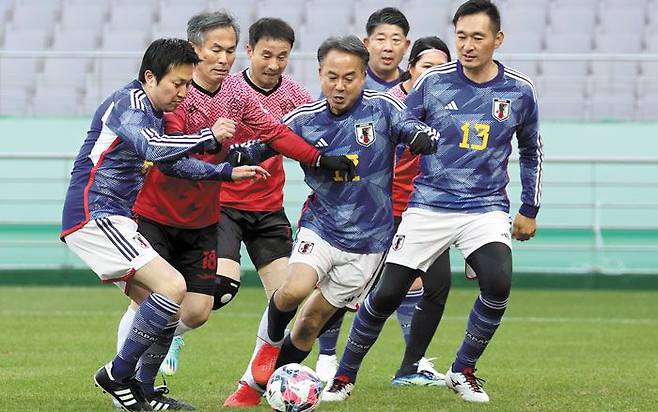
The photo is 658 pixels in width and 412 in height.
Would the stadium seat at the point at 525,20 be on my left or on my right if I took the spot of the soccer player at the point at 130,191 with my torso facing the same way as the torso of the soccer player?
on my left

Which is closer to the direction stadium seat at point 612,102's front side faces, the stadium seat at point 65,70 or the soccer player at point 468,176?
the soccer player

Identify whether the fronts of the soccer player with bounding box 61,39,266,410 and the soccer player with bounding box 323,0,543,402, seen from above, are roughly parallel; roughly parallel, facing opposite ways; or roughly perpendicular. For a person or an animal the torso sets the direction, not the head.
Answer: roughly perpendicular

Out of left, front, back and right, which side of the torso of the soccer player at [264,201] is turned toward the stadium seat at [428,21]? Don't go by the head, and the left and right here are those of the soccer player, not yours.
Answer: back

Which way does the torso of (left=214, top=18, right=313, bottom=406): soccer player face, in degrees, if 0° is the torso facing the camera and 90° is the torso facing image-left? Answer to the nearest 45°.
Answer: approximately 0°

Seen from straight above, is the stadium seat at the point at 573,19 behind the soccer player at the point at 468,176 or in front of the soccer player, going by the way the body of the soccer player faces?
behind
